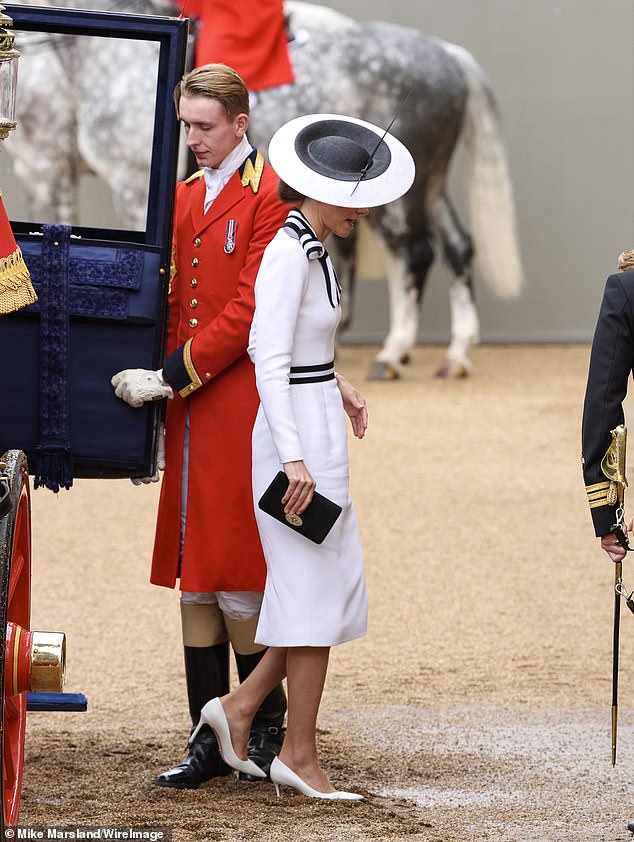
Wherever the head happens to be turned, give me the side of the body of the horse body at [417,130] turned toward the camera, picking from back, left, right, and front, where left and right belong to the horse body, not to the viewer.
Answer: left

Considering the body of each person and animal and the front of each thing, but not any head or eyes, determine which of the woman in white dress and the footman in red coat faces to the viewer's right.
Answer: the woman in white dress

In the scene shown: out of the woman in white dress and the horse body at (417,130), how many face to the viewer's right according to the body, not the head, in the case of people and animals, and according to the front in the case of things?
1

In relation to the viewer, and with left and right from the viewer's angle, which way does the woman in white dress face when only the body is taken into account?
facing to the right of the viewer

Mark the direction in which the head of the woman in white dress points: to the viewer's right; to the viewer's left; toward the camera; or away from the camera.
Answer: to the viewer's right
